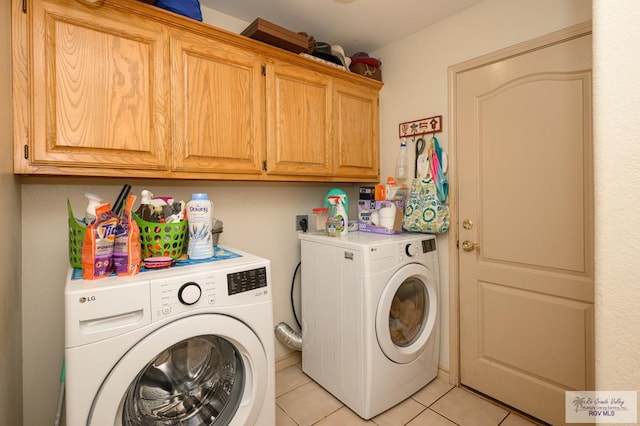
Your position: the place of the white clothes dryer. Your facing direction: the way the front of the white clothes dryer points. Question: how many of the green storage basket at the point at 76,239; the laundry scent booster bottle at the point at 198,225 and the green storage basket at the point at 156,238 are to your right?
3

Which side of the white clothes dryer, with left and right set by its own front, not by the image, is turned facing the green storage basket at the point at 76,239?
right

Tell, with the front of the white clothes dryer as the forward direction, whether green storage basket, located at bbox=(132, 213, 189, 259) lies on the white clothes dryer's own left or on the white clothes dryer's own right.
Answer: on the white clothes dryer's own right

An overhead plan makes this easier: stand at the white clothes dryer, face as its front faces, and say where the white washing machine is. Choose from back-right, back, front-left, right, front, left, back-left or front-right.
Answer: right

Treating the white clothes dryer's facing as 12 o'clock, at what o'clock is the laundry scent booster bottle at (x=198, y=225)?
The laundry scent booster bottle is roughly at 3 o'clock from the white clothes dryer.

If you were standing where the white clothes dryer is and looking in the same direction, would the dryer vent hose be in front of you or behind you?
behind

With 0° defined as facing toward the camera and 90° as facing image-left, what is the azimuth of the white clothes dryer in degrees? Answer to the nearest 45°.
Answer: approximately 315°
